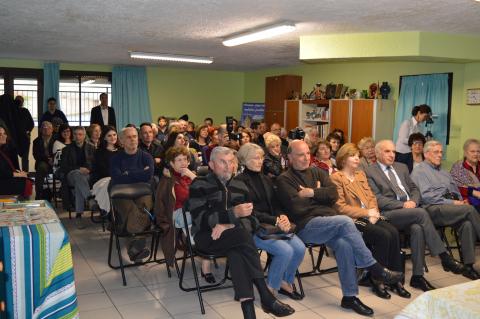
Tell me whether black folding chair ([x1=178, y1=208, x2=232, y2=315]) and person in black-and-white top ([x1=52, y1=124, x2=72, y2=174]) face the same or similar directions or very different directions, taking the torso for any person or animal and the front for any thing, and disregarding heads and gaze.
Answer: same or similar directions

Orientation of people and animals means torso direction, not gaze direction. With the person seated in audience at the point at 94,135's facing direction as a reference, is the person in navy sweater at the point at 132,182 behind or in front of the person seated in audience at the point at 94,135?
in front

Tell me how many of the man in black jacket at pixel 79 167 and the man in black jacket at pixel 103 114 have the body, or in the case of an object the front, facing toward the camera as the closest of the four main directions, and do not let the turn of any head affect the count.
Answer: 2

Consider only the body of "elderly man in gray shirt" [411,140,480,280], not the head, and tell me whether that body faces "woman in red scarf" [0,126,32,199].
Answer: no

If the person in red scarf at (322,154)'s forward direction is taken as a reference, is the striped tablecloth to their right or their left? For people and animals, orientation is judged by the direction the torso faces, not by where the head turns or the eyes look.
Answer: on their right

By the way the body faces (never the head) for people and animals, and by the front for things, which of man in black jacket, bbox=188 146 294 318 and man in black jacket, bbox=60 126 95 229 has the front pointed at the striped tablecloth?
man in black jacket, bbox=60 126 95 229

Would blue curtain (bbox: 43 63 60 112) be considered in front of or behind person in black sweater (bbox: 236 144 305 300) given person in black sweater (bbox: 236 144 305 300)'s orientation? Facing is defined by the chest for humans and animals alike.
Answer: behind

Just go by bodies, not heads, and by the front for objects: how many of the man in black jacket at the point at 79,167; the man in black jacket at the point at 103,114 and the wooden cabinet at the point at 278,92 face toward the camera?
3

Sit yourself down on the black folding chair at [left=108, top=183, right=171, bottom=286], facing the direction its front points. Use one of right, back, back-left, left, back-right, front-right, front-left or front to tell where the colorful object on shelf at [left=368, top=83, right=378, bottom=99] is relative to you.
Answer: left

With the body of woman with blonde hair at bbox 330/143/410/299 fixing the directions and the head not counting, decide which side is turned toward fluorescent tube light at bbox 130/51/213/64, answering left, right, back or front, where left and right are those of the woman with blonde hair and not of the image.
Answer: back

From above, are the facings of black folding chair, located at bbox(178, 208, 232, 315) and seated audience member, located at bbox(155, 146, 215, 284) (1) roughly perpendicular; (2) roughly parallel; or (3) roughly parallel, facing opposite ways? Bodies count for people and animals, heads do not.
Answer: roughly parallel

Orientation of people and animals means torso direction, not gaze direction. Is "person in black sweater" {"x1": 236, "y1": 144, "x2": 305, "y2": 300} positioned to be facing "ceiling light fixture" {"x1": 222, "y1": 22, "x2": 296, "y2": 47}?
no

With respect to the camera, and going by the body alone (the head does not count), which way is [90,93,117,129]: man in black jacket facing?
toward the camera

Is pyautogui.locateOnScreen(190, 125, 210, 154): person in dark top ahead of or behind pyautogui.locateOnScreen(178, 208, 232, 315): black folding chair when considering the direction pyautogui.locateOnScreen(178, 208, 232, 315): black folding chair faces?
behind

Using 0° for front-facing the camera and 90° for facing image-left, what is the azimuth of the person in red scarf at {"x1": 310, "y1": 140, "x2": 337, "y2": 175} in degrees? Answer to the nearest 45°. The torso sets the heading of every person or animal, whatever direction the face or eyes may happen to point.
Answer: approximately 315°

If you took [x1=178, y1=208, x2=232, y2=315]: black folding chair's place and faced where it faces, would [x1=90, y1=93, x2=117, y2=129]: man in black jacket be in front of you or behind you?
behind

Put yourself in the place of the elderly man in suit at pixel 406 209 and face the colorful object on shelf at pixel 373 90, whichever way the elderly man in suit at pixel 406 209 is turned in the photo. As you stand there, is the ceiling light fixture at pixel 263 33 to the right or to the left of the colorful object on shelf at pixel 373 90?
left

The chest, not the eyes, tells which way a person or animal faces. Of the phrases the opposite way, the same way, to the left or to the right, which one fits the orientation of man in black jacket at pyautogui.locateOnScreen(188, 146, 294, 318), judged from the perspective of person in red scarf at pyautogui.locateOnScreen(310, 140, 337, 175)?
the same way

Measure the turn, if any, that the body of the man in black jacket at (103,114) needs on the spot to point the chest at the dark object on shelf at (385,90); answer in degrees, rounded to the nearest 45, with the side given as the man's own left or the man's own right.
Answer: approximately 45° to the man's own left
